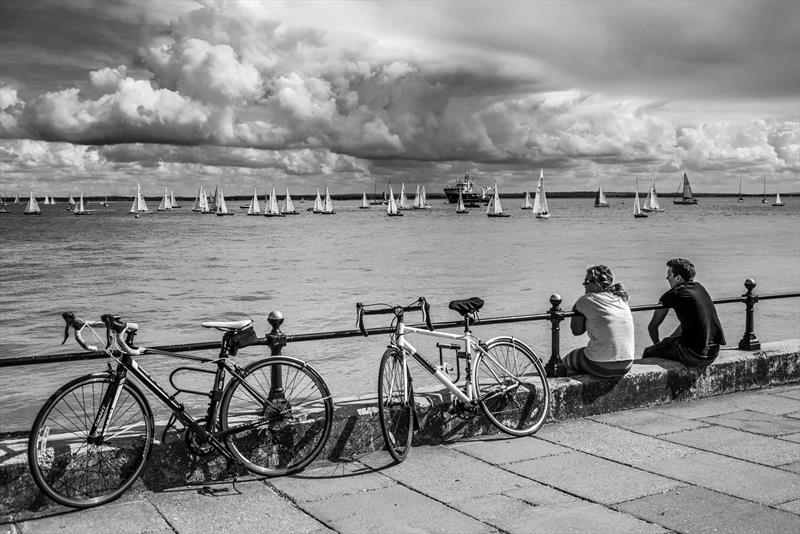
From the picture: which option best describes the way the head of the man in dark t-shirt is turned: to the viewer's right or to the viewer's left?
to the viewer's left

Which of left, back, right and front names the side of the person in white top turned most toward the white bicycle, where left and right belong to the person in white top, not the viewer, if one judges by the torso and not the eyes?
left

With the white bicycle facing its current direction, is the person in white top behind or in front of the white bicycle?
behind

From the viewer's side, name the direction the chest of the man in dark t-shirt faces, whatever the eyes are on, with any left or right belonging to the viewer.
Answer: facing away from the viewer and to the left of the viewer

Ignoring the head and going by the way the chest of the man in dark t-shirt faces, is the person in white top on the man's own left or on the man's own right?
on the man's own left

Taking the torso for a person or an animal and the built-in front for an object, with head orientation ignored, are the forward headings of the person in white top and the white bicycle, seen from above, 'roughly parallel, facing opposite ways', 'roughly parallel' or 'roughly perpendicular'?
roughly perpendicular

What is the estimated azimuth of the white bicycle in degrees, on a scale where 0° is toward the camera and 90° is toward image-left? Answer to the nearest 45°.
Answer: approximately 45°

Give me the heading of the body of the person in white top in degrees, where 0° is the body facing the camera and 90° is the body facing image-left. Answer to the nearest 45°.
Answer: approximately 135°

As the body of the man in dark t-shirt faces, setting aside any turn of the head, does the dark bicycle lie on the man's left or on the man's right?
on the man's left

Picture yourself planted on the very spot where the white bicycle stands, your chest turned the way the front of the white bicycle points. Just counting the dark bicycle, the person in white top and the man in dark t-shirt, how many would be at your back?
2

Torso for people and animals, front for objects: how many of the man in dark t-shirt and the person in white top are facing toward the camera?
0

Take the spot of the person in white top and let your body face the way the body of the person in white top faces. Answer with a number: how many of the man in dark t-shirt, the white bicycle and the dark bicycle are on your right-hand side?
1

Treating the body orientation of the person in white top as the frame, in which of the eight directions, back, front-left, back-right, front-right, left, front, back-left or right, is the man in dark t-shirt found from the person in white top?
right

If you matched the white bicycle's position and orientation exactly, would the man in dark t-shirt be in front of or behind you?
behind
